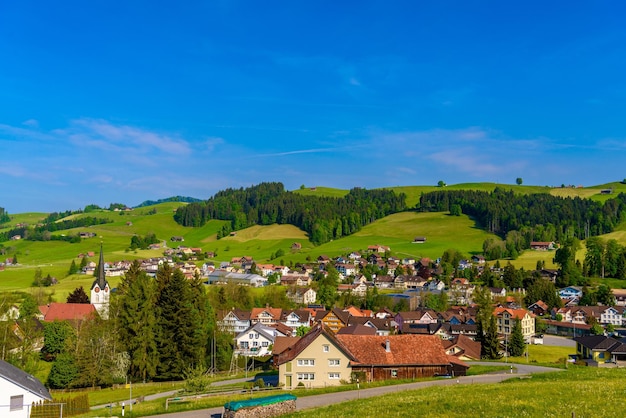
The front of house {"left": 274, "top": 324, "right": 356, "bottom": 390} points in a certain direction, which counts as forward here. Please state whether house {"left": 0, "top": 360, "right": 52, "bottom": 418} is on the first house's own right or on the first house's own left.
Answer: on the first house's own right

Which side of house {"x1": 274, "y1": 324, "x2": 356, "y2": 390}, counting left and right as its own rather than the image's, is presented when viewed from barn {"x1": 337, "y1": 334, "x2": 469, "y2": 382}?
left

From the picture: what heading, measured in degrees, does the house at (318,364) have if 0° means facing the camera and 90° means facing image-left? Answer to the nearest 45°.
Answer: approximately 0°

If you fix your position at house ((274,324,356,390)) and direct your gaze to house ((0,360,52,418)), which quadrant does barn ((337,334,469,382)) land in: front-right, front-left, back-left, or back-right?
back-left
